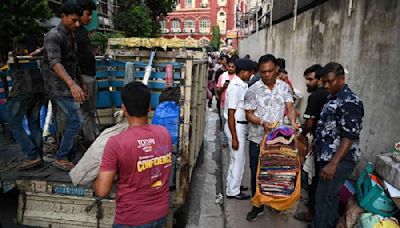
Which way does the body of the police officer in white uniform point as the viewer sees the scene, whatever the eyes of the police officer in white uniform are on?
to the viewer's right

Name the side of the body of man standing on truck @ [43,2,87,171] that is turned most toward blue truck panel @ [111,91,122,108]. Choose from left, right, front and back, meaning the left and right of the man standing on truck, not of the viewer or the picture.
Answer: left

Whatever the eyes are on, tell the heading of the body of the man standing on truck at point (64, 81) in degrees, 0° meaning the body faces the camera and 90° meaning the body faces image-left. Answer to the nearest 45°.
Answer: approximately 315°

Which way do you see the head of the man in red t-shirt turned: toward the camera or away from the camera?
away from the camera

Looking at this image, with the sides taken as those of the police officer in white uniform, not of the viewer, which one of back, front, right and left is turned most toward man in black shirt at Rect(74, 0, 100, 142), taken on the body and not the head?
back
